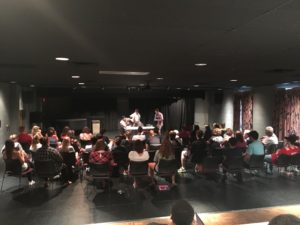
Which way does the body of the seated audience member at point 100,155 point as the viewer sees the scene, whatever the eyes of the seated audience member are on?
away from the camera

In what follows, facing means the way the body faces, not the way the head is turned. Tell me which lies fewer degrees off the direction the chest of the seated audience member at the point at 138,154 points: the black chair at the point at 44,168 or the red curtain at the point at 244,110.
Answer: the red curtain

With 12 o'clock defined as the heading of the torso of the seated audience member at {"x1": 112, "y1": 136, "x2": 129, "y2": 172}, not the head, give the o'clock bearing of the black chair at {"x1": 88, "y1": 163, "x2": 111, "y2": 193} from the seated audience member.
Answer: The black chair is roughly at 7 o'clock from the seated audience member.

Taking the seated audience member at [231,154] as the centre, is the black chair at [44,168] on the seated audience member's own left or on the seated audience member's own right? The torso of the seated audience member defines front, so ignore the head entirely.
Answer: on the seated audience member's own left

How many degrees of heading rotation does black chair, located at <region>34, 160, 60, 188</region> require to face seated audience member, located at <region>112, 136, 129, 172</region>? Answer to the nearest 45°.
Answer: approximately 45° to its right

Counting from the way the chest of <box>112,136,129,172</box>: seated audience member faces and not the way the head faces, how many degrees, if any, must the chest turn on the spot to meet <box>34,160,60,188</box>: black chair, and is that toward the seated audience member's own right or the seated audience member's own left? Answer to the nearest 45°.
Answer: approximately 90° to the seated audience member's own left

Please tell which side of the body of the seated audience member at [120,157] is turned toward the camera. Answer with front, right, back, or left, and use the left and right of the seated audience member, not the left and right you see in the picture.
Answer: back

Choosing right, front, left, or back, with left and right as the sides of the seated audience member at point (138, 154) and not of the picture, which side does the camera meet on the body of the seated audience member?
back

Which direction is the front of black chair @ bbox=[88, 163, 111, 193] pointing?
away from the camera
